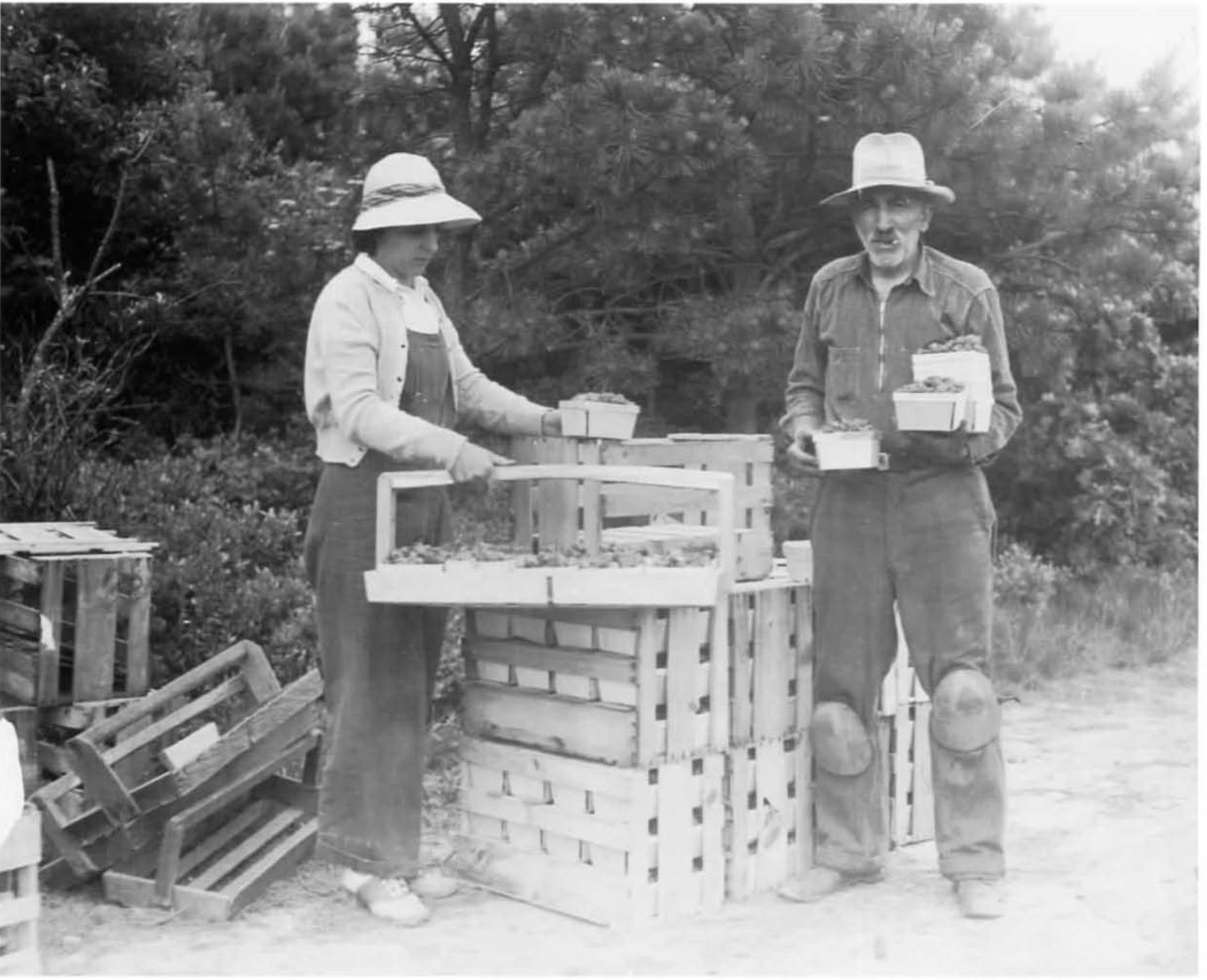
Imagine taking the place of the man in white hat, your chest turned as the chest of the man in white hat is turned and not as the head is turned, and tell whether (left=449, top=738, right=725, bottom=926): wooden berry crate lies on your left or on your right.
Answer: on your right

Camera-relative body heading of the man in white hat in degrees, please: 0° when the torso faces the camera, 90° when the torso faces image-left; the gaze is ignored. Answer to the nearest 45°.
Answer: approximately 0°

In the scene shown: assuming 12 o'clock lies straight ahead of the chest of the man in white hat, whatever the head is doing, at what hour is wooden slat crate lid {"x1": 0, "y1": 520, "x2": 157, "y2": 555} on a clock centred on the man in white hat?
The wooden slat crate lid is roughly at 3 o'clock from the man in white hat.

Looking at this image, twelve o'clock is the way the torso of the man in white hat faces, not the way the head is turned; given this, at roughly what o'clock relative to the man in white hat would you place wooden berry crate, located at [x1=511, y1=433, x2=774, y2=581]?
The wooden berry crate is roughly at 3 o'clock from the man in white hat.

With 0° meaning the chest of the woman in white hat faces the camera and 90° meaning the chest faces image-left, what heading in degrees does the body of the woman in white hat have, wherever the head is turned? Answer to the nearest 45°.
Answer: approximately 315°

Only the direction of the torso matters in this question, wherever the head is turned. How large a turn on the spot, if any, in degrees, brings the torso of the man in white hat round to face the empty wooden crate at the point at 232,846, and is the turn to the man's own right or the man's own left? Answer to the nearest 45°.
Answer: approximately 90° to the man's own right

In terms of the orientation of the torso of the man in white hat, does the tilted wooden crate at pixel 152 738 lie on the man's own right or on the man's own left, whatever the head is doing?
on the man's own right
